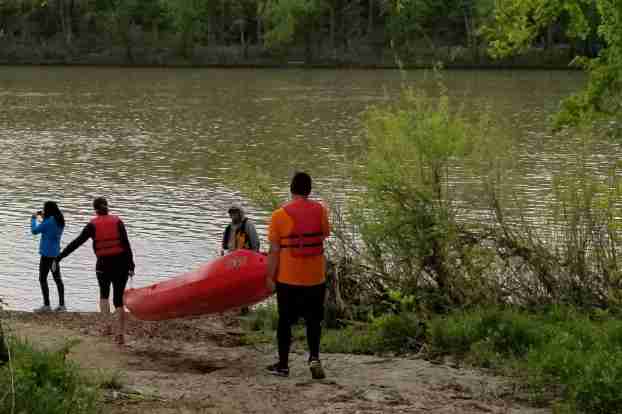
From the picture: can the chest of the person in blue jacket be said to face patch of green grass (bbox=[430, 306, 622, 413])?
no

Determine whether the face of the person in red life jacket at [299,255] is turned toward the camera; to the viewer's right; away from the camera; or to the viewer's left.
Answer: away from the camera

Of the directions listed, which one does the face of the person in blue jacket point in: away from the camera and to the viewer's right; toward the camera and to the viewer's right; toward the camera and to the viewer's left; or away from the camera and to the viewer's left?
away from the camera and to the viewer's left

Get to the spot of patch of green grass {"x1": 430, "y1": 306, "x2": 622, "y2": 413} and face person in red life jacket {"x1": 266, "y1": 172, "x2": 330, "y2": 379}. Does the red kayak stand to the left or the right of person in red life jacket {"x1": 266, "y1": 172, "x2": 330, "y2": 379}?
right

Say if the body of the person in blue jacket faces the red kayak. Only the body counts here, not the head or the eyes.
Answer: no

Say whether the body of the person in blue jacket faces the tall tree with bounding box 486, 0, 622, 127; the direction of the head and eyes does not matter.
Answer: no

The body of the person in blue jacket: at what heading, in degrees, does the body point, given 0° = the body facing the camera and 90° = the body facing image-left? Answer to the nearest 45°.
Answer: approximately 90°

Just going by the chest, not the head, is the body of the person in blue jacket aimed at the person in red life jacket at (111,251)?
no
